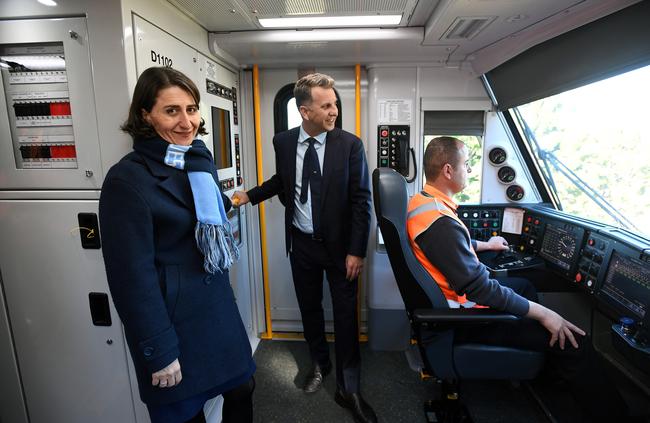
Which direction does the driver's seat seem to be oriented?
to the viewer's right

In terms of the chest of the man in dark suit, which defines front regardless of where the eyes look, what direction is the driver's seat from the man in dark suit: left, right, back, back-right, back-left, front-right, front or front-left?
front-left

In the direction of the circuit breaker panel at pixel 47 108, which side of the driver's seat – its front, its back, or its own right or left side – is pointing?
back

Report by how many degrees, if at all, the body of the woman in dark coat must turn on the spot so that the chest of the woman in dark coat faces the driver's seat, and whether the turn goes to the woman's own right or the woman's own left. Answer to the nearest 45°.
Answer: approximately 45° to the woman's own left

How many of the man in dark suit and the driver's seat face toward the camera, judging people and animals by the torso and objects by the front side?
1

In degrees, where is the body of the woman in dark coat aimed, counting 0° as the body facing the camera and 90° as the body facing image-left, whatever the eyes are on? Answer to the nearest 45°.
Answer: approximately 315°

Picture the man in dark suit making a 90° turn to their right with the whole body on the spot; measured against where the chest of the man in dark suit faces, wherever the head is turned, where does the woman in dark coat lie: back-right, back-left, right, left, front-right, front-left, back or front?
front-left

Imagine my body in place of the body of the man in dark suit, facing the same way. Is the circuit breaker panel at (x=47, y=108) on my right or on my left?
on my right

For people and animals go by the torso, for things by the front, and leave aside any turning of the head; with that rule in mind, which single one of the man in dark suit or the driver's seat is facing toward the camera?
the man in dark suit

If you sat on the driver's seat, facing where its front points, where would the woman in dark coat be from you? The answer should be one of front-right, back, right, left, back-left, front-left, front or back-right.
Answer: back-right

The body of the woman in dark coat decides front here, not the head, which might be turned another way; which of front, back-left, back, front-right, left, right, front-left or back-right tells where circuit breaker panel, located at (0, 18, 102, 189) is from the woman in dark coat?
back

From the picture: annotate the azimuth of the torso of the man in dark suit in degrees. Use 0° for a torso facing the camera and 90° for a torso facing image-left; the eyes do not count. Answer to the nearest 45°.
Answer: approximately 0°
